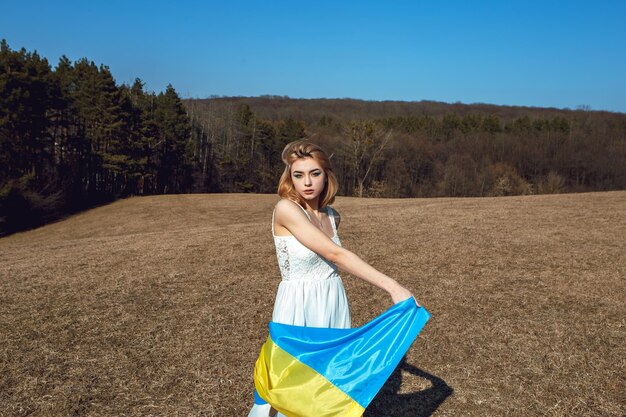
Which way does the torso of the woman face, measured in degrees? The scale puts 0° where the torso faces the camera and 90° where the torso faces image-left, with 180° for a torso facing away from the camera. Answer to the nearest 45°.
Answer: approximately 315°
